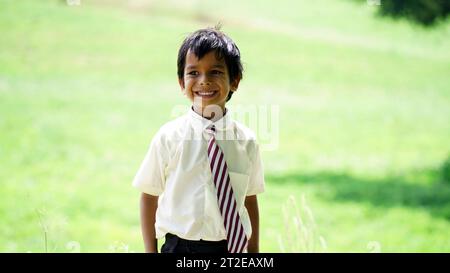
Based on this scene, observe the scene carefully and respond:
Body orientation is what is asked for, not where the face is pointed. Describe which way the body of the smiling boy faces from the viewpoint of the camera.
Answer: toward the camera
